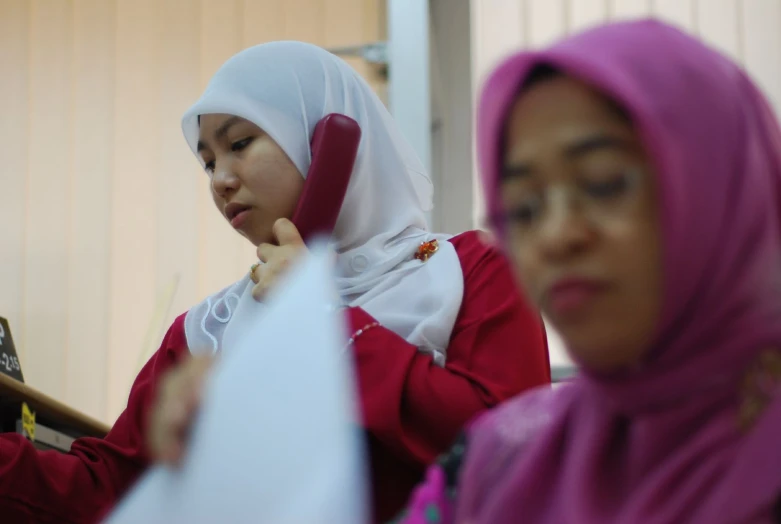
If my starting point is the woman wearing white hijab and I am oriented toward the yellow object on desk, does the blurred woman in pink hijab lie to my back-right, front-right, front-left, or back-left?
back-left

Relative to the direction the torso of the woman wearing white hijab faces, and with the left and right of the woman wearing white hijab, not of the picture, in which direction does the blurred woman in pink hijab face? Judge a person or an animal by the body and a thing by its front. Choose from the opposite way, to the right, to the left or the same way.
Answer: the same way

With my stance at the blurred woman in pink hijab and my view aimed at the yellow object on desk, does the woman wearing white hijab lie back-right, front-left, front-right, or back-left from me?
front-right

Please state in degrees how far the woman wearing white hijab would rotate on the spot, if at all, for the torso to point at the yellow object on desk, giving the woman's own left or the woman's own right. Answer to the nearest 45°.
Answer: approximately 90° to the woman's own right

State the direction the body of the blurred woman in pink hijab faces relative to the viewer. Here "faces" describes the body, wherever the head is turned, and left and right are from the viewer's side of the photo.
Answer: facing the viewer and to the left of the viewer

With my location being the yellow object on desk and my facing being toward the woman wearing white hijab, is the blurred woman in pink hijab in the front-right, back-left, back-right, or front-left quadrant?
front-right

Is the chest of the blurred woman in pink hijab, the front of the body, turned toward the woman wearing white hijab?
no

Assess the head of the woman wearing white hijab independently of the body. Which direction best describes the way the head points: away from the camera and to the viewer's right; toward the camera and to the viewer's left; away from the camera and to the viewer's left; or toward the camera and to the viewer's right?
toward the camera and to the viewer's left

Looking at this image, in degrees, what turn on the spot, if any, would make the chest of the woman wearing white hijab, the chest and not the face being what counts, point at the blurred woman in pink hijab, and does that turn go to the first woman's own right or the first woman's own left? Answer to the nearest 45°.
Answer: approximately 45° to the first woman's own left

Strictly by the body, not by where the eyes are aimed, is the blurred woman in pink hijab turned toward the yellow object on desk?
no

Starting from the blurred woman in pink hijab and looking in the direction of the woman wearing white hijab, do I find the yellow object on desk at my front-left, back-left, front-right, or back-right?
front-left

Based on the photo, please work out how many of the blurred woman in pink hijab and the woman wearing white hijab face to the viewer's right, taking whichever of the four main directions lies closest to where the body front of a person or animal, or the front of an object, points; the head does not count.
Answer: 0
